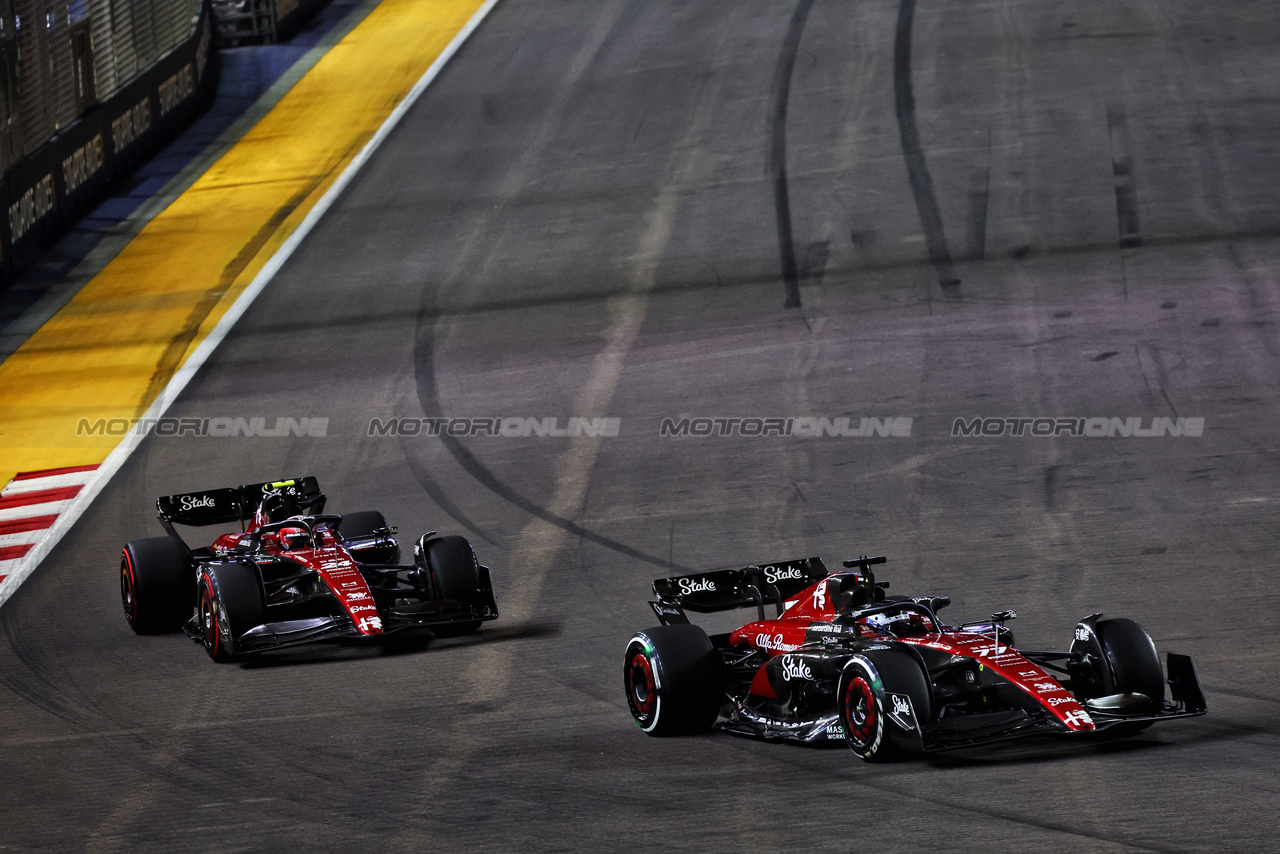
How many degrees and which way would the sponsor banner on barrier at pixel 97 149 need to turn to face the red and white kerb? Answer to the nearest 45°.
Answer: approximately 45° to its right

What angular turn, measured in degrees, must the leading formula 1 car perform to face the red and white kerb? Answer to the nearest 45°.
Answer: approximately 180°

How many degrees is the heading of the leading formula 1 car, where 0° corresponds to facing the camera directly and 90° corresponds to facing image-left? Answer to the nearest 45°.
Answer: approximately 315°

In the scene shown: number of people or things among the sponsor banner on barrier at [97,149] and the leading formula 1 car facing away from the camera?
0

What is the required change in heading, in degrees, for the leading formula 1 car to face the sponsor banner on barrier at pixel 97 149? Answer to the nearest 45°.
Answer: approximately 180°

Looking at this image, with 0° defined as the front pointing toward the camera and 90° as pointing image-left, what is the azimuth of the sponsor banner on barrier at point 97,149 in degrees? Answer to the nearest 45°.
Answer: approximately 315°

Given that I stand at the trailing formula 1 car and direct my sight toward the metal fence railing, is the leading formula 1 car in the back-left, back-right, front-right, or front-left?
back-right

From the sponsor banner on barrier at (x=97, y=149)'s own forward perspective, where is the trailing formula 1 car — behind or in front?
in front
